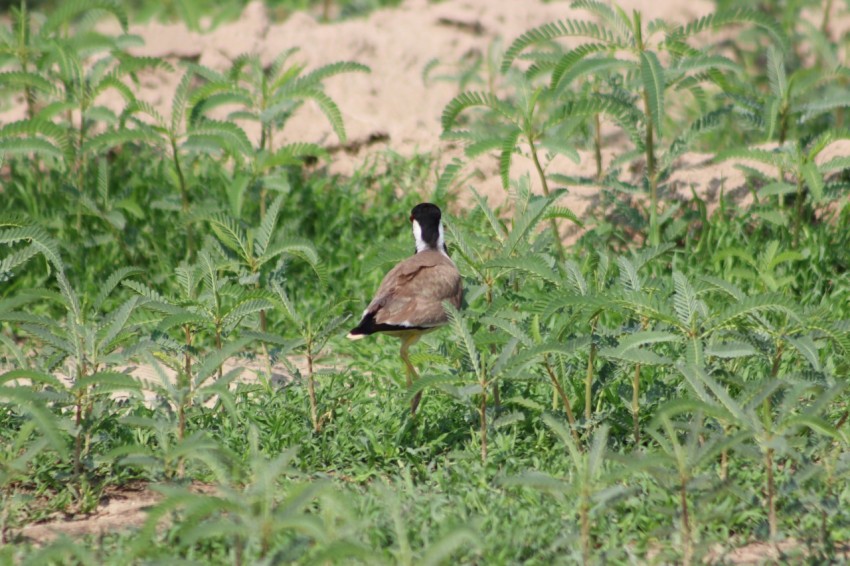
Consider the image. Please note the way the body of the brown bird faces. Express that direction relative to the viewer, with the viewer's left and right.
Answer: facing away from the viewer and to the right of the viewer
